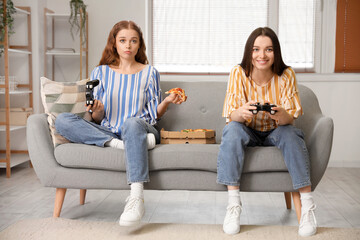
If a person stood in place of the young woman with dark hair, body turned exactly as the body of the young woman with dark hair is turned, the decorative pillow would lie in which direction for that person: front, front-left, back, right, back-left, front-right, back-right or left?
right

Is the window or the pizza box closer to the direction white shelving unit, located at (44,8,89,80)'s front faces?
the pizza box

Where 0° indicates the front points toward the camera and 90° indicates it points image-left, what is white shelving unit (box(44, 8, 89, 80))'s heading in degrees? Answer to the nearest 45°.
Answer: approximately 0°

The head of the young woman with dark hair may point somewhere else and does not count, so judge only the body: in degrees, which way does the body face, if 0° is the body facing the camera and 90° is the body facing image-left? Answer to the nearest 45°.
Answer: approximately 0°

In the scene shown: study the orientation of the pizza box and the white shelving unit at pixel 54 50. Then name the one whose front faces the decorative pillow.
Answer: the white shelving unit
